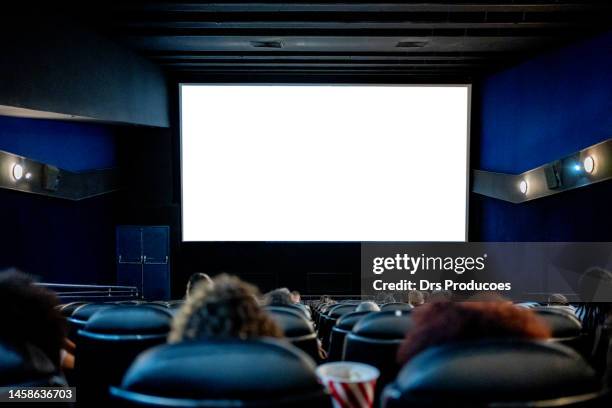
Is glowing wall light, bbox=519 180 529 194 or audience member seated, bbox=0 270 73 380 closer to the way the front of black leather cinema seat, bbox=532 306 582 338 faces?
the glowing wall light

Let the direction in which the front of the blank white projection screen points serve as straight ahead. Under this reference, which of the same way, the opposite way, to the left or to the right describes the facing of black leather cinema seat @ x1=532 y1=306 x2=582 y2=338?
the opposite way

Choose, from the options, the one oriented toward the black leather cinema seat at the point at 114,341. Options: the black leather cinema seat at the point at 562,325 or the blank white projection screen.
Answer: the blank white projection screen

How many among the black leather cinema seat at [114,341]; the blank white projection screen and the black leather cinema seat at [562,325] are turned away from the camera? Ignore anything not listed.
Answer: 2

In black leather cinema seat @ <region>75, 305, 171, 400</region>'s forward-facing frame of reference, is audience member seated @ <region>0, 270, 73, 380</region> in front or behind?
behind

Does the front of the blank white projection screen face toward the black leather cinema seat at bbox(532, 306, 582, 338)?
yes

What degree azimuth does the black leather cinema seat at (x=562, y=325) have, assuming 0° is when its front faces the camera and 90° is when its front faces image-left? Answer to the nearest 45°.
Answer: approximately 180°

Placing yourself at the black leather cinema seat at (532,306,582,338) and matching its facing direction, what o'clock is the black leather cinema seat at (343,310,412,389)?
the black leather cinema seat at (343,310,412,389) is roughly at 8 o'clock from the black leather cinema seat at (532,306,582,338).

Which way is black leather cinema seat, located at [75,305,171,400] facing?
away from the camera

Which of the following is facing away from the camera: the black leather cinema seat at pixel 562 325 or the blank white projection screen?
the black leather cinema seat
